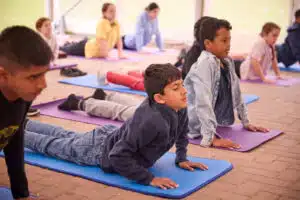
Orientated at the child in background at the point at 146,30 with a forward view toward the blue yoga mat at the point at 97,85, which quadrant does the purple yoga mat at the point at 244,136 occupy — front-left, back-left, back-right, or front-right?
front-left

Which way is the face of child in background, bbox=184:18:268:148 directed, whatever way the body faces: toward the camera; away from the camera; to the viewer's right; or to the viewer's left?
to the viewer's right

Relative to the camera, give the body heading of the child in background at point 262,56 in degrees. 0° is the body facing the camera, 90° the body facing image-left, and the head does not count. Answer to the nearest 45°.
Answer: approximately 315°

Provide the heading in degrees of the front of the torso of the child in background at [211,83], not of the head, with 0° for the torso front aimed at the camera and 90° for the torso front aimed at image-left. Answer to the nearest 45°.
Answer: approximately 315°

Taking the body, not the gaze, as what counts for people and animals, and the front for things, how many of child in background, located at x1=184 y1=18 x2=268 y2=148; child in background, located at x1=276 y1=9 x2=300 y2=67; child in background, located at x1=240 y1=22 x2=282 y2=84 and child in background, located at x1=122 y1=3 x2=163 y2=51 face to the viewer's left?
0

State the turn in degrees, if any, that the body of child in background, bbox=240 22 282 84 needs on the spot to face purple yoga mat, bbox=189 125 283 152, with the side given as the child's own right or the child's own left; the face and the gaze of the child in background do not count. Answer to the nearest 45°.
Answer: approximately 45° to the child's own right

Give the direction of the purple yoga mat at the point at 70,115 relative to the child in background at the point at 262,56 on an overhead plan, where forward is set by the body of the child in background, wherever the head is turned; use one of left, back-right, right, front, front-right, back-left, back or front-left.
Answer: right

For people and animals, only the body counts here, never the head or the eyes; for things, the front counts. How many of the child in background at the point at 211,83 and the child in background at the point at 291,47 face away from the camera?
0

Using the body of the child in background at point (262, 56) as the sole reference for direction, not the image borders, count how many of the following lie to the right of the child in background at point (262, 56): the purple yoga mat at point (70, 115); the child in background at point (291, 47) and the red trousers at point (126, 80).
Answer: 2
